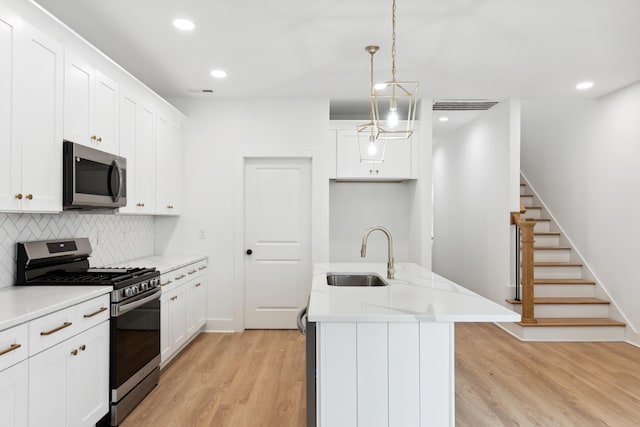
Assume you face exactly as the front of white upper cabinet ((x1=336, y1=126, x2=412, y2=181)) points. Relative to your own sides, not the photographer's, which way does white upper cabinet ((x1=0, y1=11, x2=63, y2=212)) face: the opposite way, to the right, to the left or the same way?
to the left

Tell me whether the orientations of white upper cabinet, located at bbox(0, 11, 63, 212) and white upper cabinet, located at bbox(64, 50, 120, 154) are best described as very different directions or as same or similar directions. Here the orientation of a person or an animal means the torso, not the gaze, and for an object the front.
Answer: same or similar directions

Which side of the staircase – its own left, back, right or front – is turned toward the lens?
front

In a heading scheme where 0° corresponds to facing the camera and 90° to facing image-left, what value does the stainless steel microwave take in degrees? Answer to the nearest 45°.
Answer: approximately 315°

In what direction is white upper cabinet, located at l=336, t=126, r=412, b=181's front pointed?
toward the camera

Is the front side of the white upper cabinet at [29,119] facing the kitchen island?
yes

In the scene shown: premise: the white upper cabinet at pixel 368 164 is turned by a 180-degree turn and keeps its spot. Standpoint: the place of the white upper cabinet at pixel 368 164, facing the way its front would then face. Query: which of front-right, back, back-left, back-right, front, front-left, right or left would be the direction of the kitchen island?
back

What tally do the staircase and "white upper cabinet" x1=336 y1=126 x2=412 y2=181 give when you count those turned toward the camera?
2

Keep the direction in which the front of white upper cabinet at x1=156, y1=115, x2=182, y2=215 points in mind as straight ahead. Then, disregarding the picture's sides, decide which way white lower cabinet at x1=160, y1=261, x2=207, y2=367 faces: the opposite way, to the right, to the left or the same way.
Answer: the same way

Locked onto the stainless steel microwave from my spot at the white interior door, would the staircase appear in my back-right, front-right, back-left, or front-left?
back-left

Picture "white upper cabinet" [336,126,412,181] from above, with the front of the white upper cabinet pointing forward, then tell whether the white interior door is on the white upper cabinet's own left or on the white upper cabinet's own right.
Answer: on the white upper cabinet's own right

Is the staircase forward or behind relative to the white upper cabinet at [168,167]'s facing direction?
forward

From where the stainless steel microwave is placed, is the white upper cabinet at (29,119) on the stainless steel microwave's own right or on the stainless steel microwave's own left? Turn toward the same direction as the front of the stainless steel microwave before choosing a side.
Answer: on the stainless steel microwave's own right

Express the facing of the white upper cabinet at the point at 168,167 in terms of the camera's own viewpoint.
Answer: facing the viewer and to the right of the viewer

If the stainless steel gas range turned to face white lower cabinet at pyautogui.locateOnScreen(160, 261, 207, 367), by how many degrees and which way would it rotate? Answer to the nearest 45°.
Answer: approximately 90° to its left

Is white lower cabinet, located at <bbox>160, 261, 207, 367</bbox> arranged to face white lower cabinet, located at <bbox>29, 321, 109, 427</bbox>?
no

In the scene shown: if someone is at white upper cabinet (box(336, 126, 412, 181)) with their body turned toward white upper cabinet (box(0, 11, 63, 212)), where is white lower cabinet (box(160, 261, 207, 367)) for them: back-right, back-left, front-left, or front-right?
front-right

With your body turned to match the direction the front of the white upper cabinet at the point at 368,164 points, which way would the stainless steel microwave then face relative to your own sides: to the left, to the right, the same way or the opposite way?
to the left
